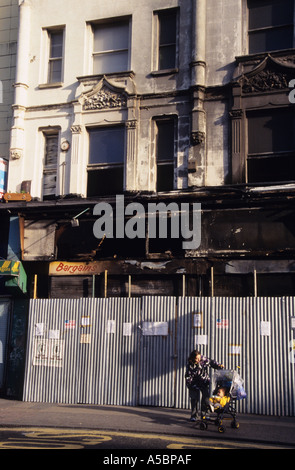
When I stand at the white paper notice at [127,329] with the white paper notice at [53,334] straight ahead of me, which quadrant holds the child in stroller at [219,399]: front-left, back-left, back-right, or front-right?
back-left

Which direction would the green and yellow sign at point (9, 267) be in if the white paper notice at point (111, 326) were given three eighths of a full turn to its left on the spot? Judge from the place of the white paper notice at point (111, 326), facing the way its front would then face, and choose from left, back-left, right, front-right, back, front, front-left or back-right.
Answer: left

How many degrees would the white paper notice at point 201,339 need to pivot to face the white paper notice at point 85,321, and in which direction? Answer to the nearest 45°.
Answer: approximately 90° to its right

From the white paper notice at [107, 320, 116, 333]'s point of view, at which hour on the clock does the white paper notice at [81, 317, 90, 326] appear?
the white paper notice at [81, 317, 90, 326] is roughly at 4 o'clock from the white paper notice at [107, 320, 116, 333].

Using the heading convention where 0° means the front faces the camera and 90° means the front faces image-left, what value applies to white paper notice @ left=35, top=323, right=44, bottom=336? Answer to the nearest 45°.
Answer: approximately 0°

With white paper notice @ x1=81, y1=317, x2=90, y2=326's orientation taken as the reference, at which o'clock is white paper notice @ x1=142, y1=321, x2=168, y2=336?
white paper notice @ x1=142, y1=321, x2=168, y2=336 is roughly at 10 o'clock from white paper notice @ x1=81, y1=317, x2=90, y2=326.
